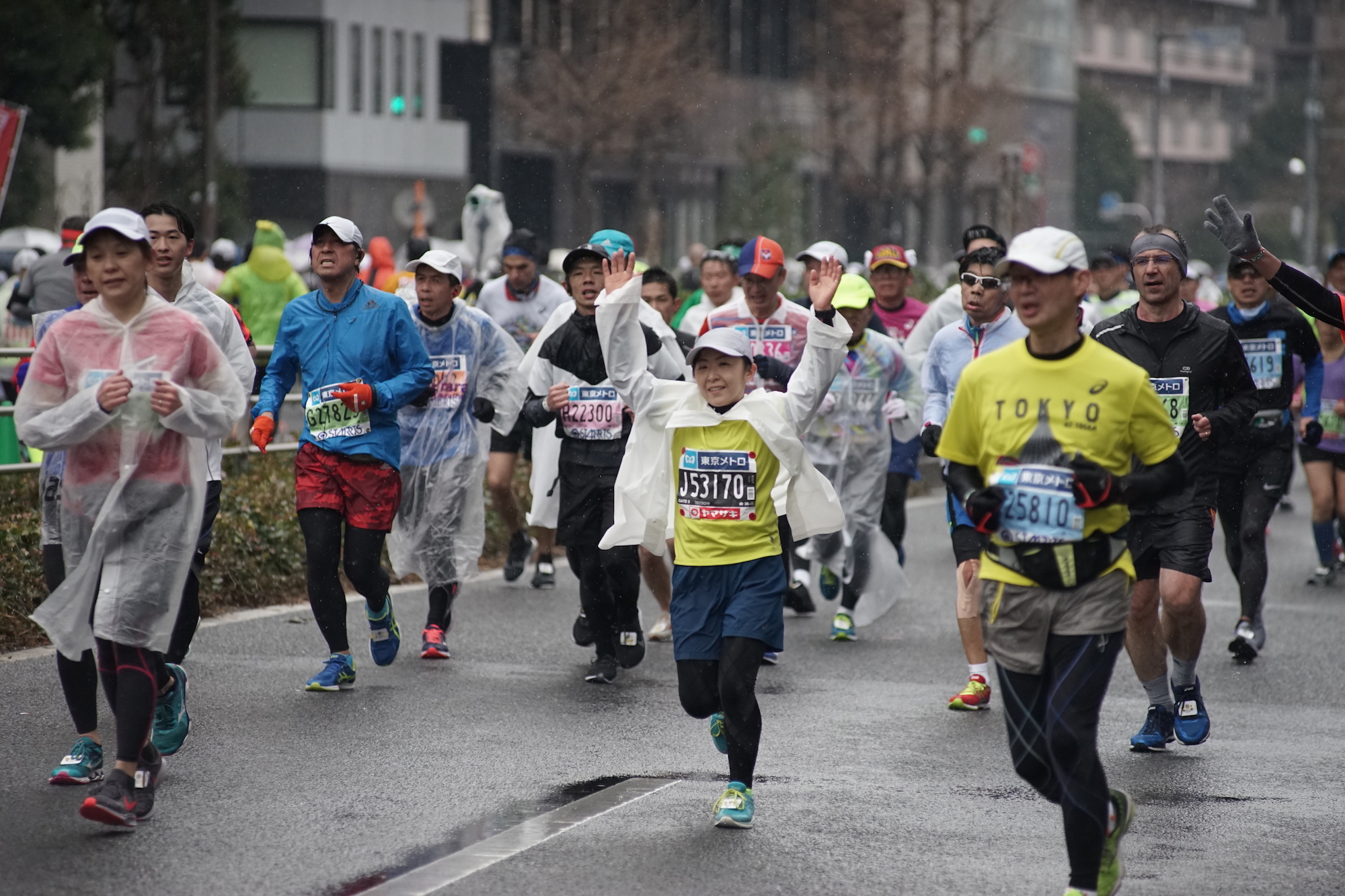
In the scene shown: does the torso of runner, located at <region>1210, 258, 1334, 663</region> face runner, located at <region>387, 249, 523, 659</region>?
no

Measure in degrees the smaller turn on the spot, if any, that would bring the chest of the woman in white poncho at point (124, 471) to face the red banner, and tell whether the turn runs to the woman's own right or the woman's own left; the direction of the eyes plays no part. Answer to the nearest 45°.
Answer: approximately 180°

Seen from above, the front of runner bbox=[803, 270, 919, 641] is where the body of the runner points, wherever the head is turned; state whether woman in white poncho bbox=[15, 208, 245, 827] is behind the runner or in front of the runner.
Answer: in front

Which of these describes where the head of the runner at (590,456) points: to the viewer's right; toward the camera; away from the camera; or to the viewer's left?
toward the camera

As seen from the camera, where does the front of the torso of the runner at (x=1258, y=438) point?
toward the camera

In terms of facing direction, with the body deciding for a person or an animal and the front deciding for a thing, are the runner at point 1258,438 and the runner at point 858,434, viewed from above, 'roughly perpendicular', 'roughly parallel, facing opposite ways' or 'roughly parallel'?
roughly parallel

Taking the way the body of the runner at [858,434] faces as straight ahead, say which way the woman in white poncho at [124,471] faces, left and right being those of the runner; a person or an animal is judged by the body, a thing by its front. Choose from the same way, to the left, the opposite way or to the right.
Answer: the same way

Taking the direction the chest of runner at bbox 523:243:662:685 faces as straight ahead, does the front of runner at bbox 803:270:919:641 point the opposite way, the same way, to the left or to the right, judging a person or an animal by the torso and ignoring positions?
the same way

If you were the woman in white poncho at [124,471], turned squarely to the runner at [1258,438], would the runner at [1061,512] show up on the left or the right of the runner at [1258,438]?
right

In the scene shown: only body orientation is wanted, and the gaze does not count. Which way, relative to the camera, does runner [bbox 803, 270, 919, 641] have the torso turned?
toward the camera

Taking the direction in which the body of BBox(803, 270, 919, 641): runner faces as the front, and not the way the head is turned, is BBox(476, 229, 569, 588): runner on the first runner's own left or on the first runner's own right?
on the first runner's own right

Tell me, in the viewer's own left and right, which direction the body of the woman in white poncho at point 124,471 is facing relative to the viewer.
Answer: facing the viewer

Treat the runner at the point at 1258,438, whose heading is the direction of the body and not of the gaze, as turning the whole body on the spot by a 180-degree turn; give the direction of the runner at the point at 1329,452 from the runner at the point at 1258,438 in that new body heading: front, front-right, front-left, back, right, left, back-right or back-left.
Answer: front

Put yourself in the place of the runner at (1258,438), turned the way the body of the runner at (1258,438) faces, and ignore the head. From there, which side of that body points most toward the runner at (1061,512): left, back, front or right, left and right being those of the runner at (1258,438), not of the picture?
front

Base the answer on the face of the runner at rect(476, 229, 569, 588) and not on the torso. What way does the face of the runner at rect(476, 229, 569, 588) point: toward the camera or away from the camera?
toward the camera

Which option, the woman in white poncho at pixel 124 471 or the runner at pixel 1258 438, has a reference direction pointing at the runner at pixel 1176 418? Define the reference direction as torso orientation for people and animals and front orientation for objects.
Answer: the runner at pixel 1258 438

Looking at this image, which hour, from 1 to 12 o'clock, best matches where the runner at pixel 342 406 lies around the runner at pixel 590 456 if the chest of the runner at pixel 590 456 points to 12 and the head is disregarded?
the runner at pixel 342 406 is roughly at 2 o'clock from the runner at pixel 590 456.

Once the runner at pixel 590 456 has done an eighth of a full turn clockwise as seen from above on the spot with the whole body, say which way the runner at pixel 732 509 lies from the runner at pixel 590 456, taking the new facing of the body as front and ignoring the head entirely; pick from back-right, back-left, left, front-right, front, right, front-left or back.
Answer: front-left

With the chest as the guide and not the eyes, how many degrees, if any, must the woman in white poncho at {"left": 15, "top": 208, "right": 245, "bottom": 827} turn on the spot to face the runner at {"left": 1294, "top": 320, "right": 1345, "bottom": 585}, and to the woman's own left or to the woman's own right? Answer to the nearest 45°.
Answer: approximately 135° to the woman's own left
